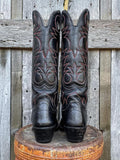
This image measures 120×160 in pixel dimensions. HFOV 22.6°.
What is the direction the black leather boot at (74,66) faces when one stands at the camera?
facing away from the viewer

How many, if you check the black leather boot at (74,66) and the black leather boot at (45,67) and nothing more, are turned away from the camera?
2

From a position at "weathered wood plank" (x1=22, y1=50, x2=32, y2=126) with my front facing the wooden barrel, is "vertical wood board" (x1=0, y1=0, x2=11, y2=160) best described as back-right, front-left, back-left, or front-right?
back-right

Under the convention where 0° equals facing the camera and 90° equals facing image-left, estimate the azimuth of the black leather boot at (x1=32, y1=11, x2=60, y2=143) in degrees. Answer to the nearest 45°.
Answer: approximately 180°

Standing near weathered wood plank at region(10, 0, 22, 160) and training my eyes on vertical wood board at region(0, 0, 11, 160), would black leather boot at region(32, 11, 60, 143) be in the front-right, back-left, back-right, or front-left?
back-left

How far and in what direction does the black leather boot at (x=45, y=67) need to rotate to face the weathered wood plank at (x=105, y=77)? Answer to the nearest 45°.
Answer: approximately 45° to its right

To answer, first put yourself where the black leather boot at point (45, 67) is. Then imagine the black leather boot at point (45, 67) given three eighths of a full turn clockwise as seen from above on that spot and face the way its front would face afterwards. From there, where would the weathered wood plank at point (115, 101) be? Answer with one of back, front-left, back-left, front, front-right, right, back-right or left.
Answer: left
